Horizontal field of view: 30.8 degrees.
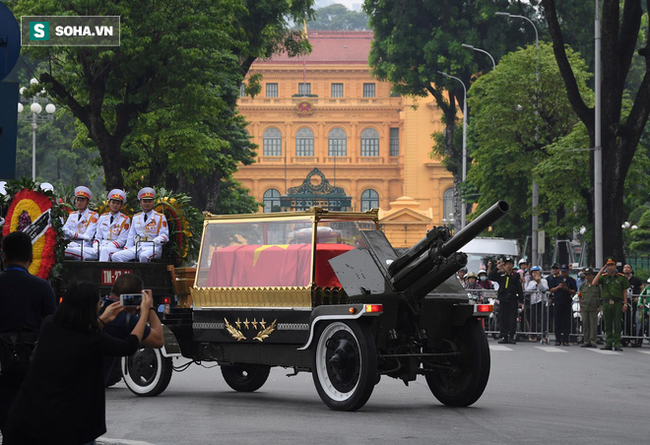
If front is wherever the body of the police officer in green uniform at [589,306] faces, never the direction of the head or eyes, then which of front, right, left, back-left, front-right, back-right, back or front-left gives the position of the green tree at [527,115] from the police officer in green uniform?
back

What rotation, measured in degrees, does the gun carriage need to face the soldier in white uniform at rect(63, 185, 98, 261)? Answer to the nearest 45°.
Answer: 0° — it already faces them

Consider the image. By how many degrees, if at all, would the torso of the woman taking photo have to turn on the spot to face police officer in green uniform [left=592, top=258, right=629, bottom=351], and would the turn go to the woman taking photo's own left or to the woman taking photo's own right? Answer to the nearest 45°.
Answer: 0° — they already face them

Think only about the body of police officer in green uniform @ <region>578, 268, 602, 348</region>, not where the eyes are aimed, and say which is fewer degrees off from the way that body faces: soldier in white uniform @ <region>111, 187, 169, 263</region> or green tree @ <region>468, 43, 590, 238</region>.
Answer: the soldier in white uniform

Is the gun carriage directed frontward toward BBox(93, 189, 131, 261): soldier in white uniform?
yes

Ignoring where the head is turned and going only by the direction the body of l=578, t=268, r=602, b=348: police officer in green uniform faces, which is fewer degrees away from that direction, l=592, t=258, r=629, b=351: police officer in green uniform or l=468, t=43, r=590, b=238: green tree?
the police officer in green uniform

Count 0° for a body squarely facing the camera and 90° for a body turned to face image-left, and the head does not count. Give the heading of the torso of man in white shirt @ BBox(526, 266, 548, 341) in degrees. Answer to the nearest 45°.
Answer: approximately 0°

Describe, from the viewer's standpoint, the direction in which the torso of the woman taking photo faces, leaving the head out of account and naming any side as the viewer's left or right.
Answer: facing away from the viewer and to the right of the viewer

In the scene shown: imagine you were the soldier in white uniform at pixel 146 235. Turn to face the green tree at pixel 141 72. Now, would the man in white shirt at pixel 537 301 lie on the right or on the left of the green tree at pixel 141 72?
right
